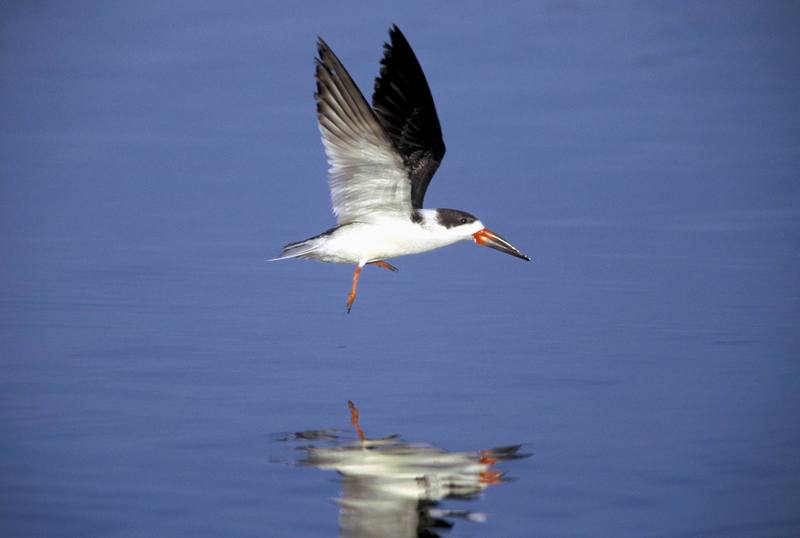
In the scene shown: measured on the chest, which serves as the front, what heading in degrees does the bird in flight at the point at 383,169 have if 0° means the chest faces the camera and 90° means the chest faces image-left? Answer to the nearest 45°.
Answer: approximately 270°
